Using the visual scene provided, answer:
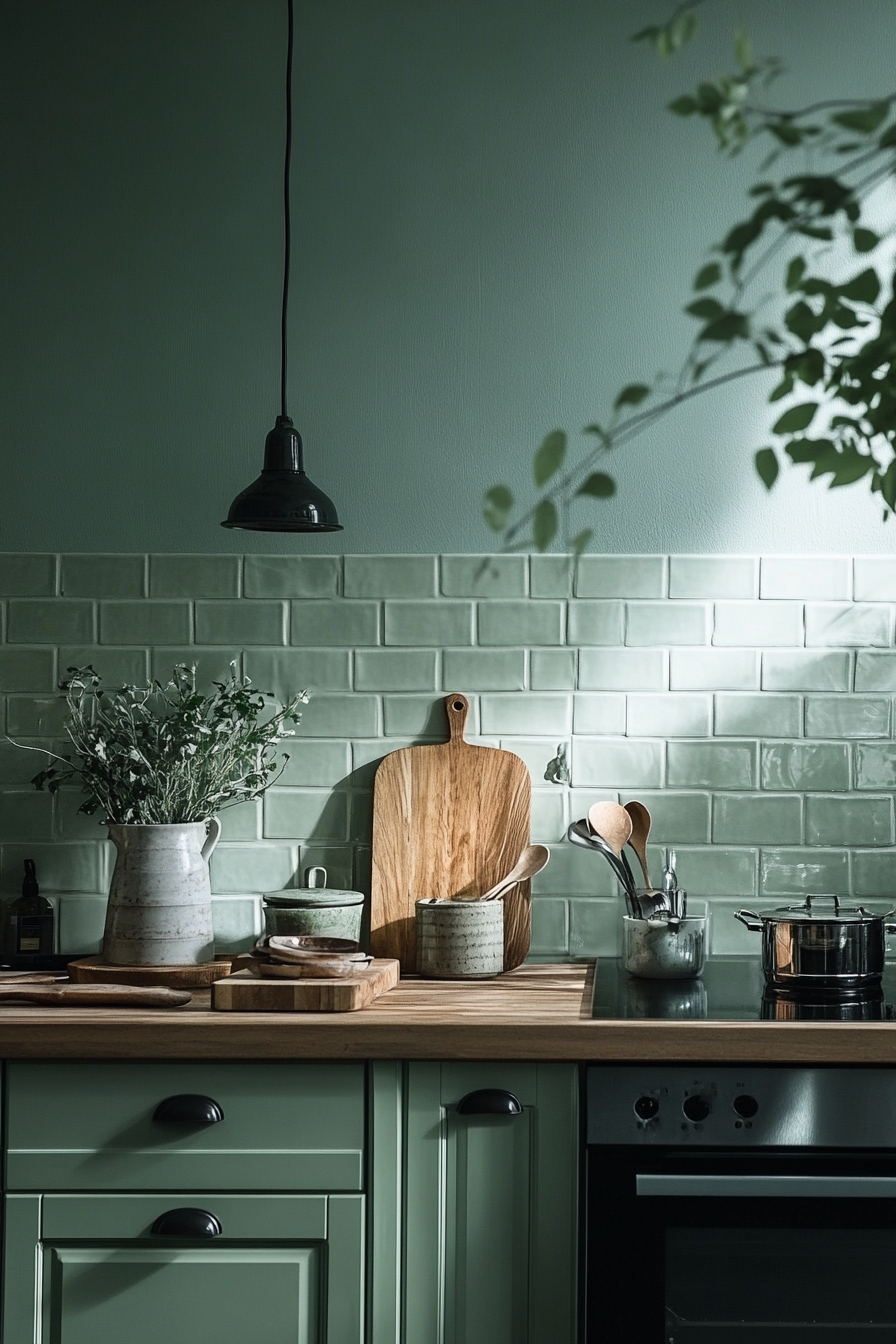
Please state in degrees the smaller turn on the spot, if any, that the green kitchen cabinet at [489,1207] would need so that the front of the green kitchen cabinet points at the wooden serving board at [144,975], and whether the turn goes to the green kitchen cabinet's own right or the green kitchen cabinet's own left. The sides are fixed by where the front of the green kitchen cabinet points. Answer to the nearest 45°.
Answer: approximately 135° to the green kitchen cabinet's own right

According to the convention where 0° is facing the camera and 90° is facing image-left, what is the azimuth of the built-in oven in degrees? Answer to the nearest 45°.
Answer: approximately 0°

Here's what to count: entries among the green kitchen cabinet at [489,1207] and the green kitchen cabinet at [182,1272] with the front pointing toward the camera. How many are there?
2
